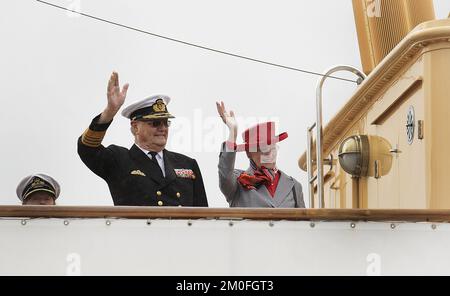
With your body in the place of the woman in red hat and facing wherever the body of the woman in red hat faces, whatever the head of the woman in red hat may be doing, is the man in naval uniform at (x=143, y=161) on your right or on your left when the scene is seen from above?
on your right

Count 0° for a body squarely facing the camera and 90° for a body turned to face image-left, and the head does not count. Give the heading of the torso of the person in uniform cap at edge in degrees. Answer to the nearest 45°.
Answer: approximately 0°

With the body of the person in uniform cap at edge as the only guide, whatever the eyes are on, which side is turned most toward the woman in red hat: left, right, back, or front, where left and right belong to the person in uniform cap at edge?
left

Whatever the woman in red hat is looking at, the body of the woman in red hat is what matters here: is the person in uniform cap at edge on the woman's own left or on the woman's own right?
on the woman's own right

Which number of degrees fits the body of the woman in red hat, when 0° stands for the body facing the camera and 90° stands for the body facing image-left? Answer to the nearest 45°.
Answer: approximately 315°

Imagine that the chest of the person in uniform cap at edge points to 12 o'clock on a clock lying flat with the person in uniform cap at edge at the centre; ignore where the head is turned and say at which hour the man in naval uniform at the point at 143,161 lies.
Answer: The man in naval uniform is roughly at 10 o'clock from the person in uniform cap at edge.
